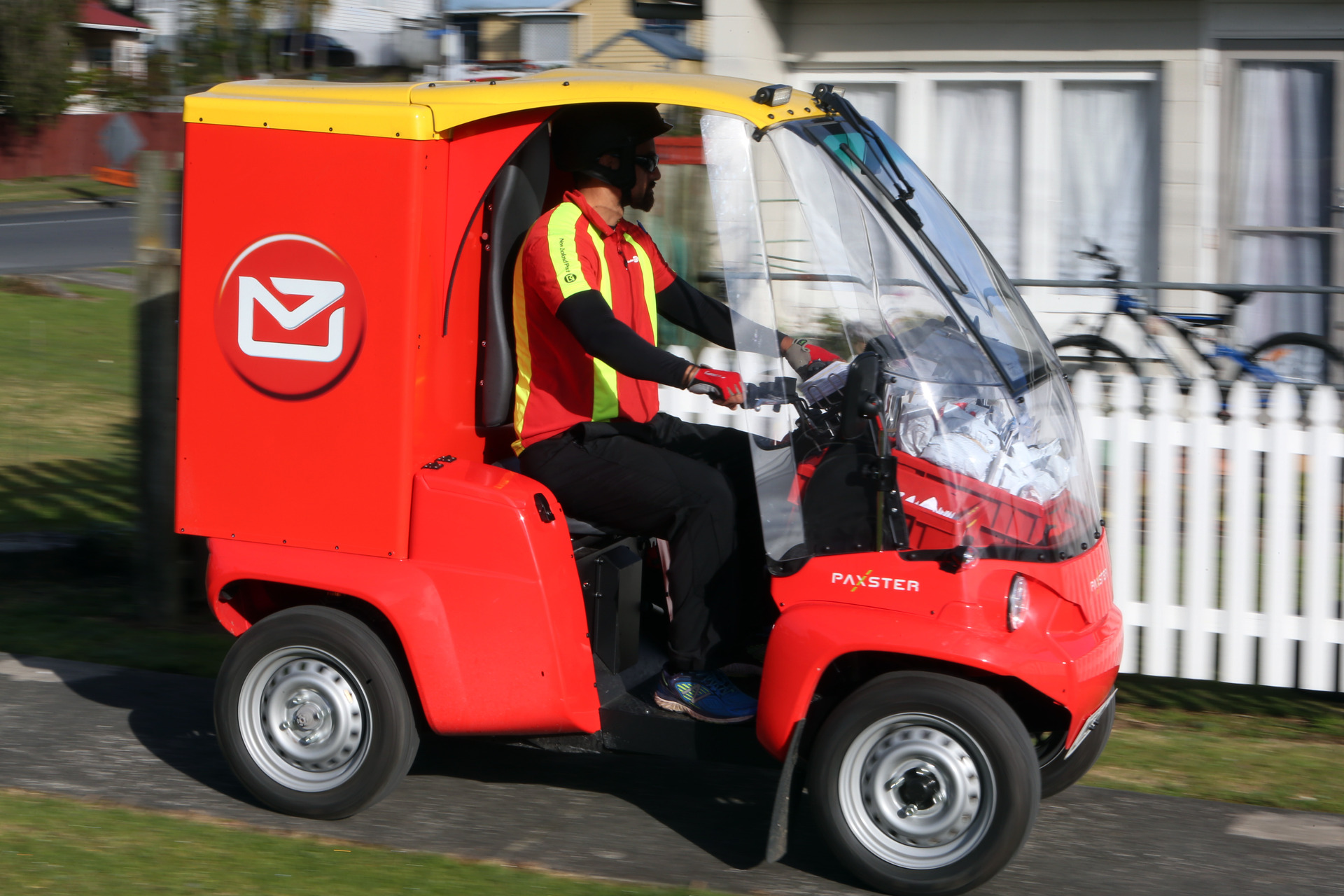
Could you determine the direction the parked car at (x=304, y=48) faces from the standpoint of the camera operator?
facing to the right of the viewer

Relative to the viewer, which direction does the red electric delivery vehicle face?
to the viewer's right

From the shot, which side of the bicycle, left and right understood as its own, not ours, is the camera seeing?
left

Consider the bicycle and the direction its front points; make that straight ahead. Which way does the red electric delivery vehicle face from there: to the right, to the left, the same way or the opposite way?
the opposite way

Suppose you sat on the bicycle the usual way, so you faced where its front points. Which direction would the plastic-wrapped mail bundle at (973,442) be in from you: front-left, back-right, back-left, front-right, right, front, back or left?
left

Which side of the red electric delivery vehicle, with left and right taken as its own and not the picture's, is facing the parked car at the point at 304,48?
left

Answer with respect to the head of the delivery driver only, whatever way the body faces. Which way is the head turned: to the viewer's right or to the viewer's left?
to the viewer's right

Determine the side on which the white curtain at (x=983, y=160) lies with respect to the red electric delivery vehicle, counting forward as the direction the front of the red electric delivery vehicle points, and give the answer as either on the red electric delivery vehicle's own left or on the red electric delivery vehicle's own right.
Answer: on the red electric delivery vehicle's own left
